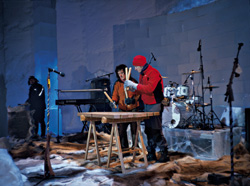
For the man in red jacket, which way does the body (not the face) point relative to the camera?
to the viewer's left

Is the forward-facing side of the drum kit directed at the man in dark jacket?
no

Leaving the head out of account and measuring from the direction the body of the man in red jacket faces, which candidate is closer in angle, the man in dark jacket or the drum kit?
the man in dark jacket

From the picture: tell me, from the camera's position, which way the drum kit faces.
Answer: facing the viewer and to the left of the viewer

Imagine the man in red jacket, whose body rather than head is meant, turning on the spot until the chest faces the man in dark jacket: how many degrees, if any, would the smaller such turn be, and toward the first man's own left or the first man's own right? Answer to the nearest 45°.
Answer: approximately 45° to the first man's own right

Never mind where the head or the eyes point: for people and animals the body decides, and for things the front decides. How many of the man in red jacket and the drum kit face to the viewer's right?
0

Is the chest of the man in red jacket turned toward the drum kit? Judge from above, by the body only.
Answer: no
